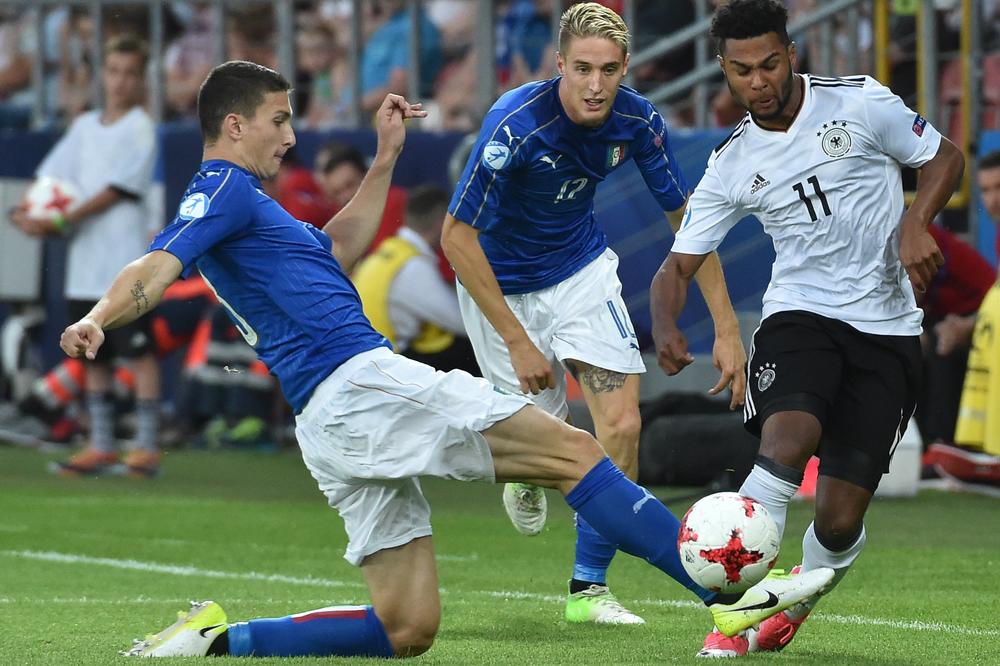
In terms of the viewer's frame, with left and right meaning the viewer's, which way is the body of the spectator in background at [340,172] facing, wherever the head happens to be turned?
facing the viewer

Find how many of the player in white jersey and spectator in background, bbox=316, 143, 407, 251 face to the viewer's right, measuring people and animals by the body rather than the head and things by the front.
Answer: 0

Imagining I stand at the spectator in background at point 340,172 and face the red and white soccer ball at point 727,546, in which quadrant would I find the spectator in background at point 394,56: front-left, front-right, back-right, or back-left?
back-left

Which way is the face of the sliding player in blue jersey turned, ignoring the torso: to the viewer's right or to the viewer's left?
to the viewer's right

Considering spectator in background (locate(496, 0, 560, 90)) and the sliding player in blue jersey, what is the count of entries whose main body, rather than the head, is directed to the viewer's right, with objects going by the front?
1

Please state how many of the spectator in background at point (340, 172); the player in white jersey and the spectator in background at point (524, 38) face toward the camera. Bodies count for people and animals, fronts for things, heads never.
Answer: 3

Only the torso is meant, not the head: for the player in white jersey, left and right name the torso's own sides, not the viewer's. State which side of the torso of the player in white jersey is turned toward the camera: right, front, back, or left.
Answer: front

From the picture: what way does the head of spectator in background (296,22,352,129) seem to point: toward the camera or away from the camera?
toward the camera

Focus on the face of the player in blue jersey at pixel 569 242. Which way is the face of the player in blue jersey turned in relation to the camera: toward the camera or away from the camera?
toward the camera

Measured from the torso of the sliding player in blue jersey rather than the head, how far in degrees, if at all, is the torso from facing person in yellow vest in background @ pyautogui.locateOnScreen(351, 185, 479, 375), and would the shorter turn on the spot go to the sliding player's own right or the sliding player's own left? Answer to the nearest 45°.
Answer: approximately 90° to the sliding player's own left

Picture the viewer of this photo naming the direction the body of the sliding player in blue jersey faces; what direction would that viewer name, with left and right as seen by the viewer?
facing to the right of the viewer

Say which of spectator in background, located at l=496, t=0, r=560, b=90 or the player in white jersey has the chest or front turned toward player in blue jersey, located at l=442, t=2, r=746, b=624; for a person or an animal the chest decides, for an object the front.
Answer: the spectator in background
